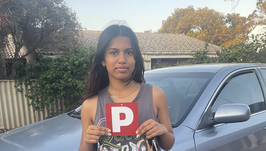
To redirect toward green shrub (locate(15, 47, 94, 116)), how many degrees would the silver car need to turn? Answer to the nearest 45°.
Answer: approximately 90° to its right

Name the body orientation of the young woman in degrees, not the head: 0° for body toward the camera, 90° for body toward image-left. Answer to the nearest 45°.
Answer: approximately 0°

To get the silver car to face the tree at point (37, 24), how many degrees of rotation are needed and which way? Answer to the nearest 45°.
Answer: approximately 90° to its right

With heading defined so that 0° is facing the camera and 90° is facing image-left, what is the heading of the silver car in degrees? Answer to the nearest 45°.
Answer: approximately 45°
